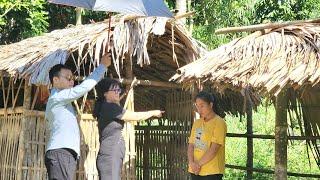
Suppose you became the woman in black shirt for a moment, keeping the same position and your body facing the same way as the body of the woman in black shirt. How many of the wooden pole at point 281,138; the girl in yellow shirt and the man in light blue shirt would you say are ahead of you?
2

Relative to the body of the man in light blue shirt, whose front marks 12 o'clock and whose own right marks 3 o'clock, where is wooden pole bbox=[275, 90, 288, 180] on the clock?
The wooden pole is roughly at 12 o'clock from the man in light blue shirt.

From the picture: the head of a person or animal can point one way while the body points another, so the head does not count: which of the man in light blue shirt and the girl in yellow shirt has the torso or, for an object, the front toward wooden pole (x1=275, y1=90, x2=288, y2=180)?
the man in light blue shirt

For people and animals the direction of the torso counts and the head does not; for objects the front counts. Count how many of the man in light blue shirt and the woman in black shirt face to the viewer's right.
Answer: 2

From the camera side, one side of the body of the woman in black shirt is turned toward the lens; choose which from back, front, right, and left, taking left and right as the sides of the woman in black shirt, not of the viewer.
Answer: right

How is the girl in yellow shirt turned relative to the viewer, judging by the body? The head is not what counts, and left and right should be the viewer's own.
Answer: facing the viewer and to the left of the viewer

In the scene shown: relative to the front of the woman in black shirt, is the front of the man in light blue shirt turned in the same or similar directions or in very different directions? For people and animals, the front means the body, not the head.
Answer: same or similar directions

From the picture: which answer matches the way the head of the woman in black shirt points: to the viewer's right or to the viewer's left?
to the viewer's right

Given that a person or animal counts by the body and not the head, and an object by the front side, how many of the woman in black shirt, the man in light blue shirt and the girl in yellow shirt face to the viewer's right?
2

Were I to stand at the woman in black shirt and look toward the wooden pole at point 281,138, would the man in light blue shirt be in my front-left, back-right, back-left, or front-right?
back-left

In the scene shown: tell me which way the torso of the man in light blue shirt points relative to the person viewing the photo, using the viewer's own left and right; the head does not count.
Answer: facing to the right of the viewer

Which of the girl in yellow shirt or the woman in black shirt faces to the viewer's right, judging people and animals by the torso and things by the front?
the woman in black shirt

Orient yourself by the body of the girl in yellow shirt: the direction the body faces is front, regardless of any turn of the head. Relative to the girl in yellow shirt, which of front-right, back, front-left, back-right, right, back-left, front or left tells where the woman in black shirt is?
front-right

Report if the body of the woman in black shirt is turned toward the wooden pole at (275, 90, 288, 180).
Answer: yes

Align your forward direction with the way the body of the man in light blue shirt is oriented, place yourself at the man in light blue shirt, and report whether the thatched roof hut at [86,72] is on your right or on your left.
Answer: on your left

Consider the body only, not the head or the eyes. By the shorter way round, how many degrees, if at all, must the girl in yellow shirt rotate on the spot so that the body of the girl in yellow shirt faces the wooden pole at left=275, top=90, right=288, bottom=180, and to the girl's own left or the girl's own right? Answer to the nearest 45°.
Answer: approximately 135° to the girl's own left
